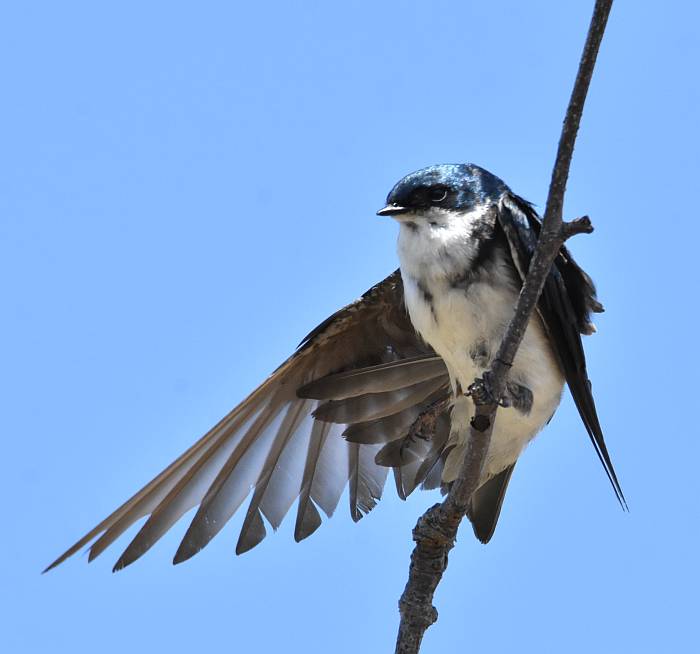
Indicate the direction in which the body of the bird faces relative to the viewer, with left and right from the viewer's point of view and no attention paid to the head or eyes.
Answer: facing the viewer and to the left of the viewer
